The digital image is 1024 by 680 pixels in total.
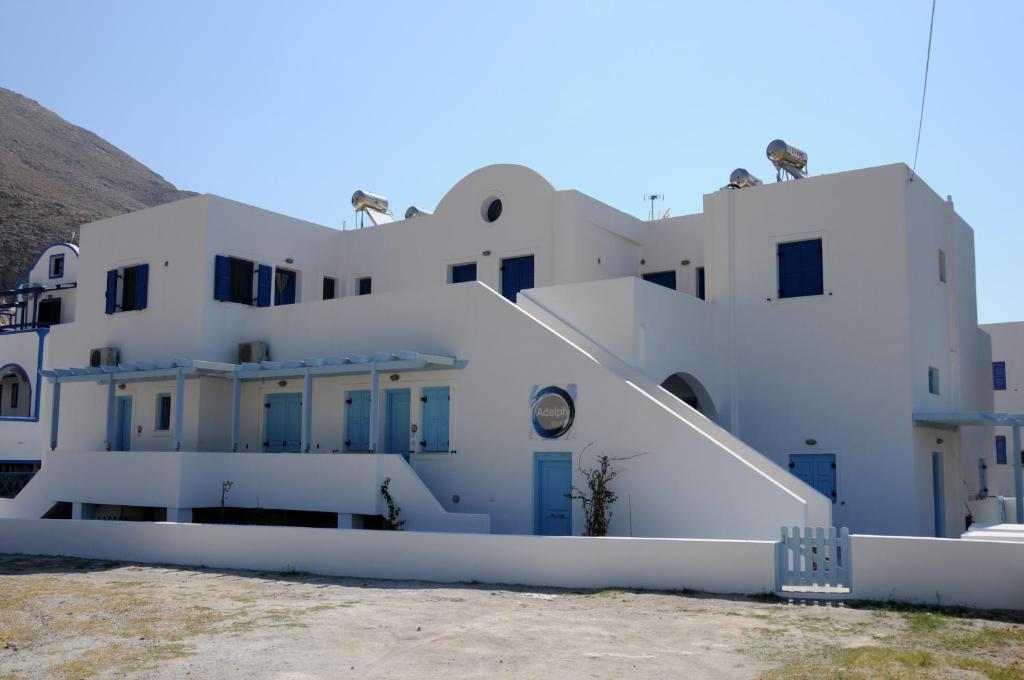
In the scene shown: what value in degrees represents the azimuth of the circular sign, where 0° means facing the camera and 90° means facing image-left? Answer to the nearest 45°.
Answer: approximately 0°

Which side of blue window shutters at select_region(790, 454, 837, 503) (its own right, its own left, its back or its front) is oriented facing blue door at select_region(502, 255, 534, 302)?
right

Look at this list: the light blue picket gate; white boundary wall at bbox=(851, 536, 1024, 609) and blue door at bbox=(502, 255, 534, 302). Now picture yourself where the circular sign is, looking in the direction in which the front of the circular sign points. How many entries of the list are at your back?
1

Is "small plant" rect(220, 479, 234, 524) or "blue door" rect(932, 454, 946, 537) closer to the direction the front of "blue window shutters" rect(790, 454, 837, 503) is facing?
the small plant

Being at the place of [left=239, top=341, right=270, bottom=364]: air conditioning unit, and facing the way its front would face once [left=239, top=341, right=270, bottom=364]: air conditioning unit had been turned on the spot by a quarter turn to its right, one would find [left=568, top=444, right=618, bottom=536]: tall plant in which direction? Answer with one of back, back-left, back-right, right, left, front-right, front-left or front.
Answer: back-left

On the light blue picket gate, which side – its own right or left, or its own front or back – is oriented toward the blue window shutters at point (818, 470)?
back

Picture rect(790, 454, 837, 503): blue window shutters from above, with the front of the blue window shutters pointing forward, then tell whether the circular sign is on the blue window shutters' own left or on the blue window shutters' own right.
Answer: on the blue window shutters' own right

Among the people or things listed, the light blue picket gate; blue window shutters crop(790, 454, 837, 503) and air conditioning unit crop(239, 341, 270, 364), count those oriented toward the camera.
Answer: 3
